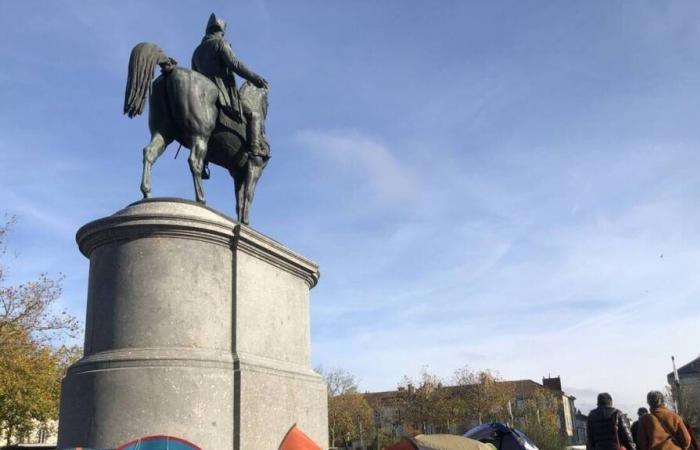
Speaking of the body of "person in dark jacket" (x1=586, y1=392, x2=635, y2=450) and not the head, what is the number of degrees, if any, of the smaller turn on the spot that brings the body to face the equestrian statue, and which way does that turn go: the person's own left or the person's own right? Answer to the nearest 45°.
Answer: approximately 135° to the person's own left

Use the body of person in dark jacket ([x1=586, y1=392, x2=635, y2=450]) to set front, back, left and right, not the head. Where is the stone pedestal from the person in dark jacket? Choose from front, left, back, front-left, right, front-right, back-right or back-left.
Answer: back-left

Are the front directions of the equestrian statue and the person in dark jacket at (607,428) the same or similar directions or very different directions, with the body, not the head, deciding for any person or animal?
same or similar directions

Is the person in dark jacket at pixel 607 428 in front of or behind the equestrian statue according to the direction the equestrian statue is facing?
in front

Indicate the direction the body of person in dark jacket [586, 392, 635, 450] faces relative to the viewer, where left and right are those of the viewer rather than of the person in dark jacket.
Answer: facing away from the viewer

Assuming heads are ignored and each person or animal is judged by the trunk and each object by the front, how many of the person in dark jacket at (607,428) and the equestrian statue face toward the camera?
0

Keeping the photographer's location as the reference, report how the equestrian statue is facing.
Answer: facing away from the viewer and to the right of the viewer

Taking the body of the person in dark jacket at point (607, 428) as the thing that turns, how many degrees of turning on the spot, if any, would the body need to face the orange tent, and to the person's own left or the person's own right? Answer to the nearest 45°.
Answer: approximately 135° to the person's own left

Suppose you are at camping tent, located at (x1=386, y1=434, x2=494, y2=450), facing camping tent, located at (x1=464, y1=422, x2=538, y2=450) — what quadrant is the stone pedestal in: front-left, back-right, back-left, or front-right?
back-left
